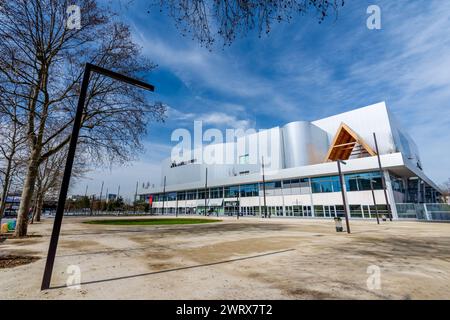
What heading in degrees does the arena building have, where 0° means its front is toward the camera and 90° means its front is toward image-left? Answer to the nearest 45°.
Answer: approximately 45°

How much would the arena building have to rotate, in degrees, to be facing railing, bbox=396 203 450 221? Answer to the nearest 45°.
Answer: approximately 90° to its left
